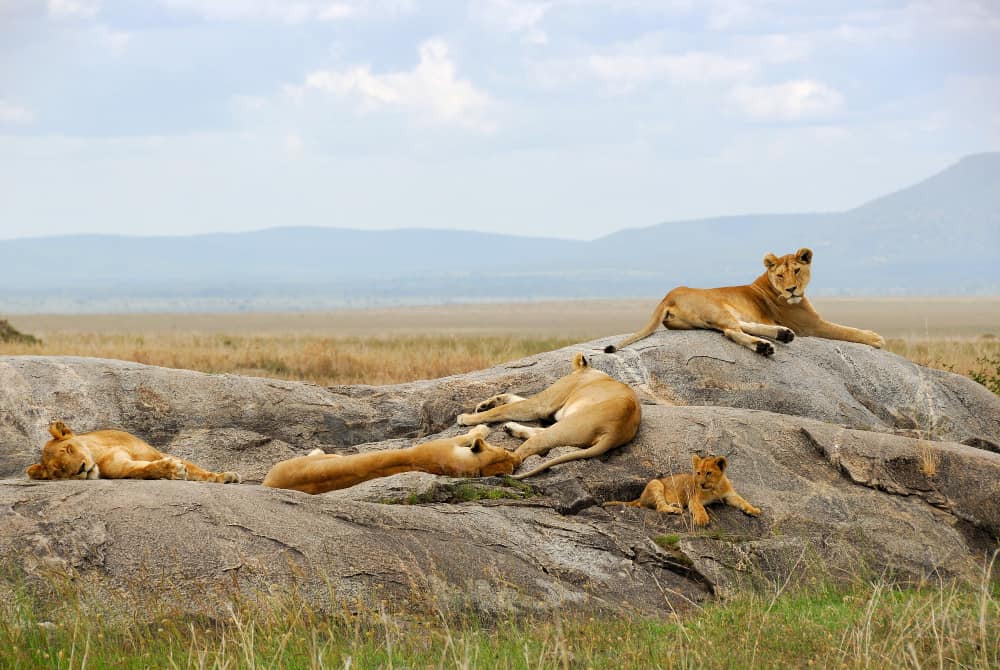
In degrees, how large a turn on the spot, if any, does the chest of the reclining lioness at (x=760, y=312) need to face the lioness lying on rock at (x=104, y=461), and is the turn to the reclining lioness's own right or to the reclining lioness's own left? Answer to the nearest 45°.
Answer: approximately 135° to the reclining lioness's own right

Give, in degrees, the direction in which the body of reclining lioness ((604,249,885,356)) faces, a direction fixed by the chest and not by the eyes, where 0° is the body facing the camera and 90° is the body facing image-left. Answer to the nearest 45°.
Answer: approximately 270°

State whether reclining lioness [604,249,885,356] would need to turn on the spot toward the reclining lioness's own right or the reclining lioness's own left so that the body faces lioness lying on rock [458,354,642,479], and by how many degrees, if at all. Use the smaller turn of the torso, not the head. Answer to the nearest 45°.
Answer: approximately 135° to the reclining lioness's own right

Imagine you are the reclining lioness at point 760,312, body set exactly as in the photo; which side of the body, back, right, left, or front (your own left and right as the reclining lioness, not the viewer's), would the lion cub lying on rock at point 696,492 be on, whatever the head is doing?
right

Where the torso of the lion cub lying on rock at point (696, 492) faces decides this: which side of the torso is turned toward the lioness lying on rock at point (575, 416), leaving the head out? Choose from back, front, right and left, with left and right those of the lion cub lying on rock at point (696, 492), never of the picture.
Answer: back

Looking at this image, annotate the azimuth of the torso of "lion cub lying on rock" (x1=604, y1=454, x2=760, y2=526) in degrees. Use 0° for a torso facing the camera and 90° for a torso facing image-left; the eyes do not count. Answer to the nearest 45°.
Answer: approximately 315°

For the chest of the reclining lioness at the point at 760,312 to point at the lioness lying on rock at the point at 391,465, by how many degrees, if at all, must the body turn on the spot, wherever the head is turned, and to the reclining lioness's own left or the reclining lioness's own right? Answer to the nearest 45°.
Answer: approximately 135° to the reclining lioness's own right

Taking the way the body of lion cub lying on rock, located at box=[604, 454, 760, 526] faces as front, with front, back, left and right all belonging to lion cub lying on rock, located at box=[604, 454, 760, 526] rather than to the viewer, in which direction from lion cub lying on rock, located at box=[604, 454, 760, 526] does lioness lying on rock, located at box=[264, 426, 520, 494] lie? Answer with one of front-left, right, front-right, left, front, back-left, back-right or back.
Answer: back-right

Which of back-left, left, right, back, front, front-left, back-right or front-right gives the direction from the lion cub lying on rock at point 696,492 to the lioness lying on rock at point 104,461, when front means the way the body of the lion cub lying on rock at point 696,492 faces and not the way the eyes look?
back-right
